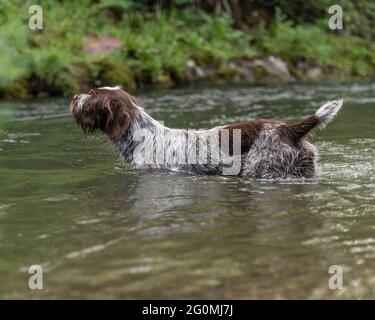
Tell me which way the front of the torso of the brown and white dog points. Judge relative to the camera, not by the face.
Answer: to the viewer's left
